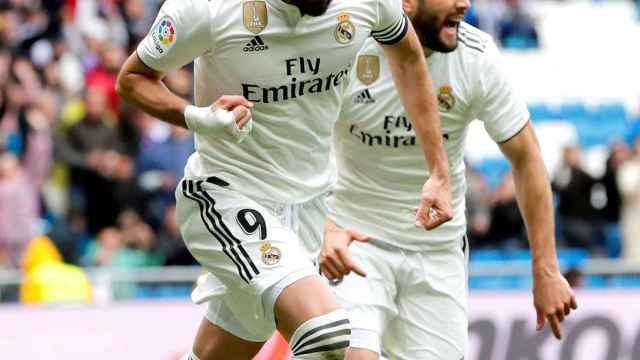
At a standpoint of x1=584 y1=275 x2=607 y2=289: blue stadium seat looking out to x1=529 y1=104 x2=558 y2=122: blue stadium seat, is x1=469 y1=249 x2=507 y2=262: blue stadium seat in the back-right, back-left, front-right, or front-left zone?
front-left

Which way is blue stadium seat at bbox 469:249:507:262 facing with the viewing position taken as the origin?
facing the viewer

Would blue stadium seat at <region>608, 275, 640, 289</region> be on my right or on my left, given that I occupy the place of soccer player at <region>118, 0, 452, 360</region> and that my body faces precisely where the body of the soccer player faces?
on my left

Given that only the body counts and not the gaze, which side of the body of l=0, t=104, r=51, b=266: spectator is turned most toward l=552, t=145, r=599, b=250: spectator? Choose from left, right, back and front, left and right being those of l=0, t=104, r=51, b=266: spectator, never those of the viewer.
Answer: left

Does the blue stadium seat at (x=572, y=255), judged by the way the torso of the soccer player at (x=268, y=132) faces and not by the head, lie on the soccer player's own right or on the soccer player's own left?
on the soccer player's own left

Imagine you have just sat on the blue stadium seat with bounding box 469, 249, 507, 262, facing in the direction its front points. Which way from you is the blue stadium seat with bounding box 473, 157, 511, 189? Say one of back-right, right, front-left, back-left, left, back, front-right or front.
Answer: back

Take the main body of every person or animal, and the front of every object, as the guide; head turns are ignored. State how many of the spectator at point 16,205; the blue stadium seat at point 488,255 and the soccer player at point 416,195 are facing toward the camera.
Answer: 3

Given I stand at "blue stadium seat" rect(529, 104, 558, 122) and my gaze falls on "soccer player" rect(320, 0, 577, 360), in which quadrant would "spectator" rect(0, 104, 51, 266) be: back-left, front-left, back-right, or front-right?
front-right

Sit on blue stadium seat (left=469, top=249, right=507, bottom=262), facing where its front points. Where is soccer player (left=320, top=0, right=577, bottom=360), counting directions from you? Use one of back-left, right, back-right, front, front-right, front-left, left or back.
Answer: front

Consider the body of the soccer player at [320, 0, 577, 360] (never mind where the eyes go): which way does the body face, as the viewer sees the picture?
toward the camera

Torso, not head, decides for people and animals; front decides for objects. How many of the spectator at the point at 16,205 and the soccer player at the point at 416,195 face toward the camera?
2
